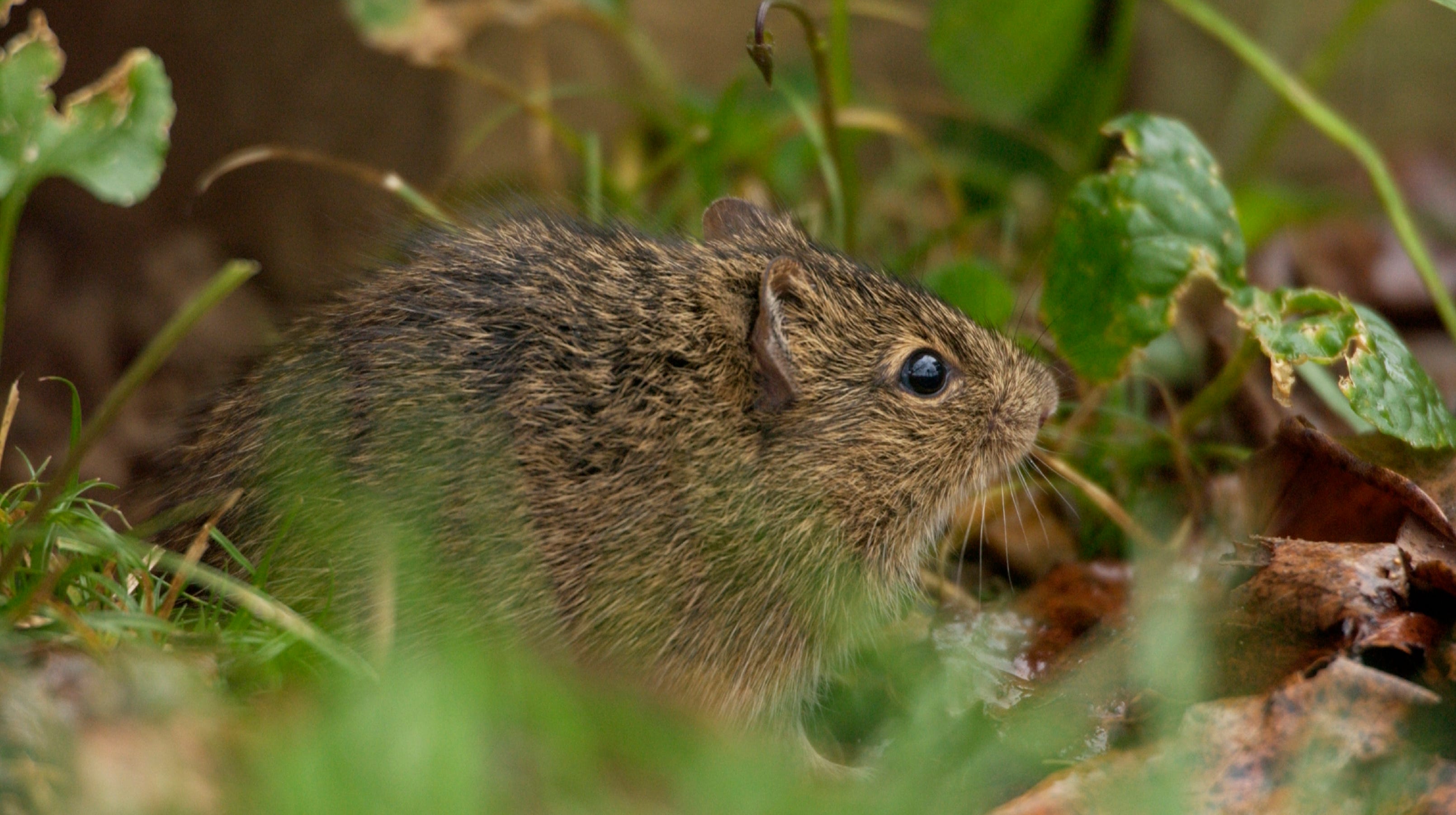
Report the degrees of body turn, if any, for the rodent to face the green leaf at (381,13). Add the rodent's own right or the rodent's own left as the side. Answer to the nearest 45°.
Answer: approximately 135° to the rodent's own left

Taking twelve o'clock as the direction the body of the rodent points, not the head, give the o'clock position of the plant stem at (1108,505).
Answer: The plant stem is roughly at 11 o'clock from the rodent.

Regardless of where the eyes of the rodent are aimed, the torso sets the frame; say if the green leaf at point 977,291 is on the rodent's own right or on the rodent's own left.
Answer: on the rodent's own left

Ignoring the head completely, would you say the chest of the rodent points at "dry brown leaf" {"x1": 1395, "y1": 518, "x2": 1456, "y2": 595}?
yes

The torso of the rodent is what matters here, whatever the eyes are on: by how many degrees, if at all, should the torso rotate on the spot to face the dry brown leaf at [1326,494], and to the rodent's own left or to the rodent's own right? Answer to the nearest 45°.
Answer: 0° — it already faces it

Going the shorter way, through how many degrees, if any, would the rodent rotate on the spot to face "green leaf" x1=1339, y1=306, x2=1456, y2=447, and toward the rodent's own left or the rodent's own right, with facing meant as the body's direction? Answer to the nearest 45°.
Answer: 0° — it already faces it

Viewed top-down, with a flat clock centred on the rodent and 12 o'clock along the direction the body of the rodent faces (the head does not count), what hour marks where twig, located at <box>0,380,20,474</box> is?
The twig is roughly at 6 o'clock from the rodent.

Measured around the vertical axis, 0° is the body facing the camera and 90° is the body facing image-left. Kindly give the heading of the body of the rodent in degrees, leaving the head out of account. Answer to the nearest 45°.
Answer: approximately 270°

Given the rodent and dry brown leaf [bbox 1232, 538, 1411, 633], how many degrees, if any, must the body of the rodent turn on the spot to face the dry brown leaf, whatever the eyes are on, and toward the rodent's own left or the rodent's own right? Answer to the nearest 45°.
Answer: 0° — it already faces it
